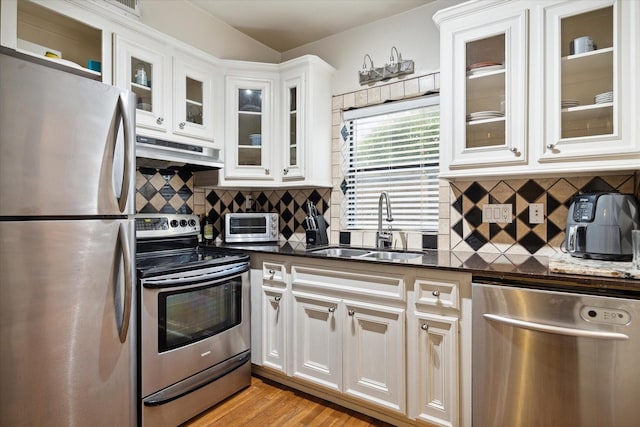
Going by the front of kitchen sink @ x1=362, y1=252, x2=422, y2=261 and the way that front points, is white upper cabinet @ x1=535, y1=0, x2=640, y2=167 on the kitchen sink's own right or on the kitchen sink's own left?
on the kitchen sink's own left

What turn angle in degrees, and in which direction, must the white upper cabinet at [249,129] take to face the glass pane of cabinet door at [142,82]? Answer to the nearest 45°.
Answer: approximately 45° to its right

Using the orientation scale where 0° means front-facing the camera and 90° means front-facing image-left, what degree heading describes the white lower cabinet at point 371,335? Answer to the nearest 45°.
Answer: approximately 45°

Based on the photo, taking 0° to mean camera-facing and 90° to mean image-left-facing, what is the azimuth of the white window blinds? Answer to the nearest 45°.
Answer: approximately 45°
